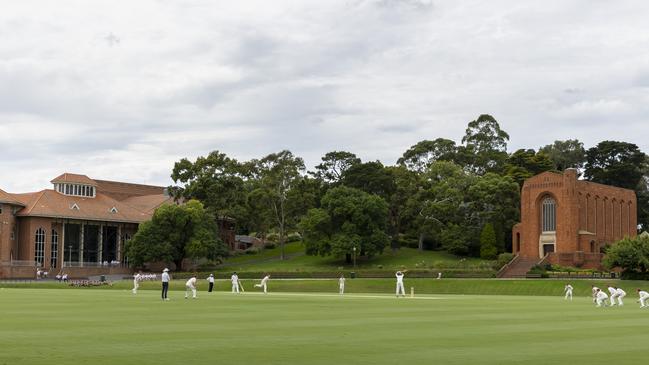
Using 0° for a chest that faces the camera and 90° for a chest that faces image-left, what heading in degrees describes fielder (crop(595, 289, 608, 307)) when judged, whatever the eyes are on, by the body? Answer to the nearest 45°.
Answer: approximately 90°
